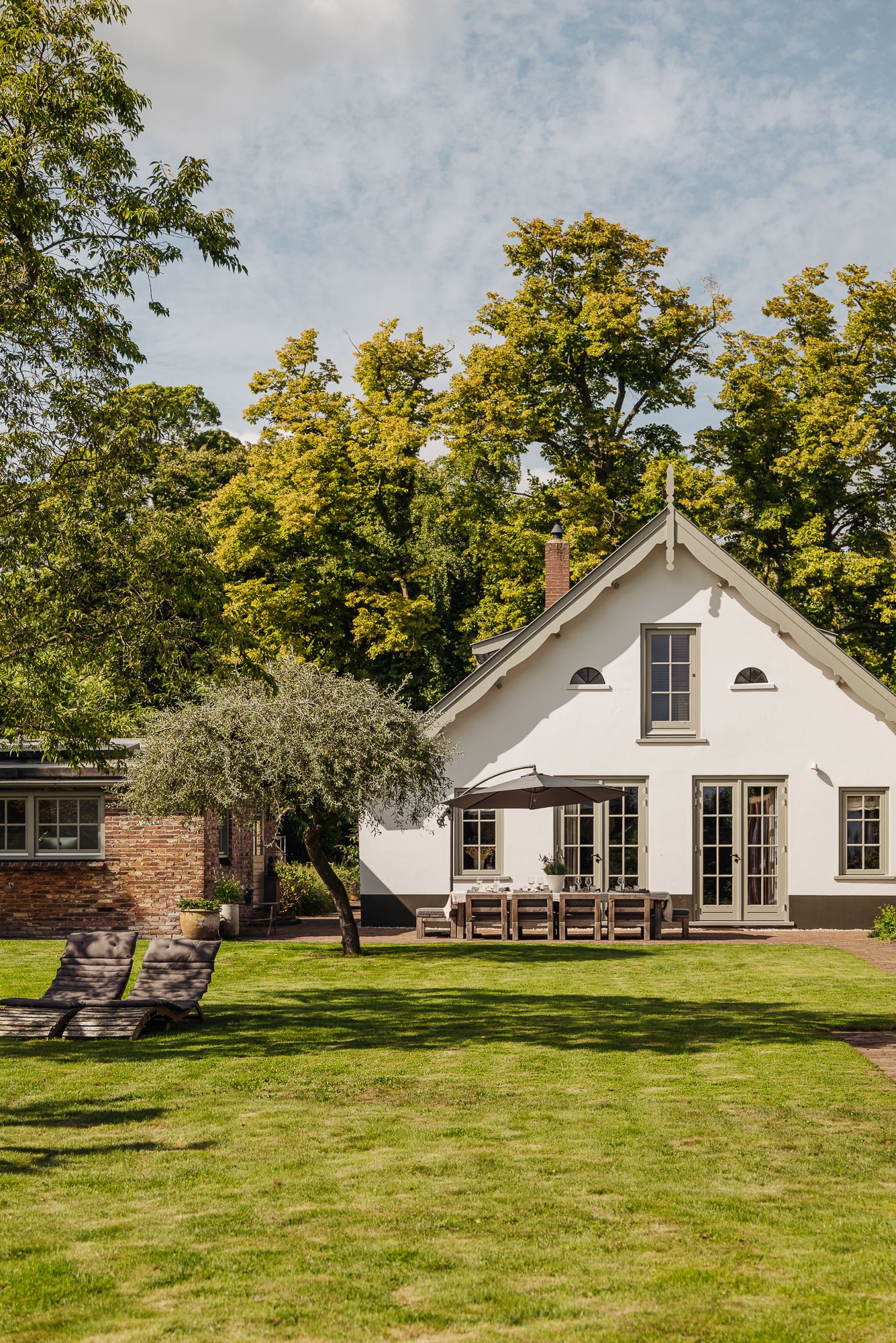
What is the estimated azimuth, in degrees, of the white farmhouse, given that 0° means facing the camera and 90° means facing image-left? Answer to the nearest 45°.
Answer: approximately 0°

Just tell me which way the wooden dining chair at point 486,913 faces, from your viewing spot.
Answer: facing away from the viewer

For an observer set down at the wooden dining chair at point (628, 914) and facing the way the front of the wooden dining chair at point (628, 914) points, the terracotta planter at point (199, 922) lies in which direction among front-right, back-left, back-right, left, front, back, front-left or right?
left

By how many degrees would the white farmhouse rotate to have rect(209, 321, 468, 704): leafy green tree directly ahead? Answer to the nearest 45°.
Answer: approximately 135° to its right

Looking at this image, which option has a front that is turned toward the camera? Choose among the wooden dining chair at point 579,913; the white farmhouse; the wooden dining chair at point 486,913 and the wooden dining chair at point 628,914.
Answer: the white farmhouse

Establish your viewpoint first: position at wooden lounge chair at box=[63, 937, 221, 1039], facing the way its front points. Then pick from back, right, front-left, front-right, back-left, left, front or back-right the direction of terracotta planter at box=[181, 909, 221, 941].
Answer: back-right

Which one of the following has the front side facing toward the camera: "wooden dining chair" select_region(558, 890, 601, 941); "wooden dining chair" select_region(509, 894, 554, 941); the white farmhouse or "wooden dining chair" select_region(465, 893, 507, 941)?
the white farmhouse

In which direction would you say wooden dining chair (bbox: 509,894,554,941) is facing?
away from the camera

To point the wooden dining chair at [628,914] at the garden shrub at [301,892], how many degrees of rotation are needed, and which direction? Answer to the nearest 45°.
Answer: approximately 45° to its left

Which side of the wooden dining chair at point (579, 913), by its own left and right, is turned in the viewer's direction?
back
